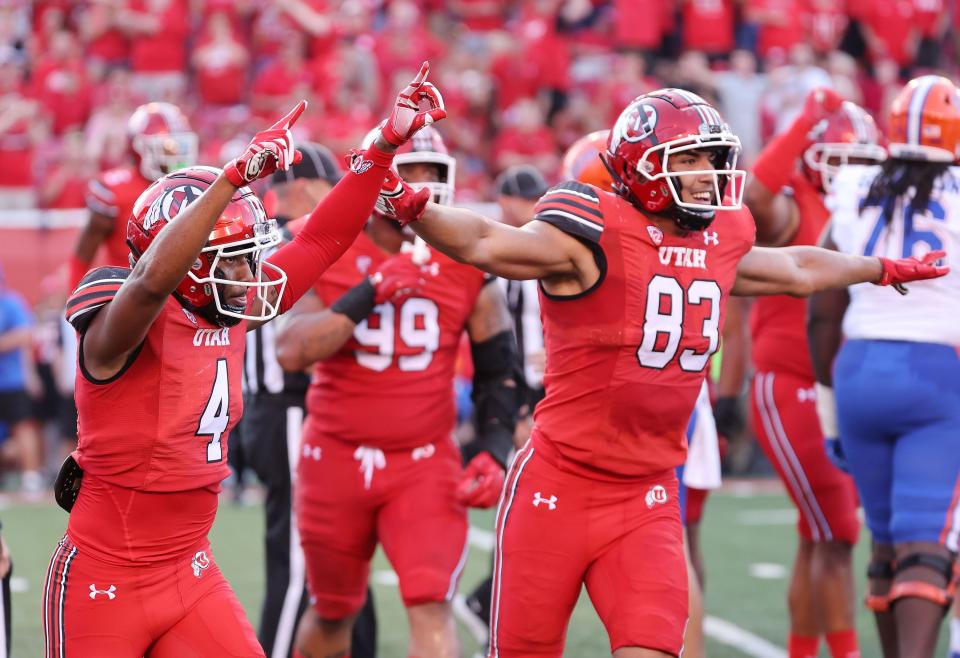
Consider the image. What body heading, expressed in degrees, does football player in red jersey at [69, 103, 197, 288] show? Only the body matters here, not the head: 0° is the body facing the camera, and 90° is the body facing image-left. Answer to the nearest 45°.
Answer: approximately 315°

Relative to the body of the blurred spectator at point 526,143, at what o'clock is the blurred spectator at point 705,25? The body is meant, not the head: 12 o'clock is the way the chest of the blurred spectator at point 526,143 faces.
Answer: the blurred spectator at point 705,25 is roughly at 8 o'clock from the blurred spectator at point 526,143.

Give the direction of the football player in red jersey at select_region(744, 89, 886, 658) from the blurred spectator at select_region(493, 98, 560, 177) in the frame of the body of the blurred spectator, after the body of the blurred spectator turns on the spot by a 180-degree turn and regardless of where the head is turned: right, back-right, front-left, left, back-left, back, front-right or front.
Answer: back

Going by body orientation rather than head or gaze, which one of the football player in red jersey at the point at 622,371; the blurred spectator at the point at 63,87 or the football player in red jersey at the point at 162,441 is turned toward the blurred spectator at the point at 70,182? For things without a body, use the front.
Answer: the blurred spectator at the point at 63,87

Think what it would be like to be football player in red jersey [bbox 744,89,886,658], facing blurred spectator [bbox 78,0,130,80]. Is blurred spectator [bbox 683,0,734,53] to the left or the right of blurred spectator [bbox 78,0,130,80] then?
right

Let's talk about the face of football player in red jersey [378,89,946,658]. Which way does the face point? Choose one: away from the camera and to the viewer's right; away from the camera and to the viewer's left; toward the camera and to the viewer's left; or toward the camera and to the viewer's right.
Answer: toward the camera and to the viewer's right

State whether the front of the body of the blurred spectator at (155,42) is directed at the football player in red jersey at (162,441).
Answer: yes

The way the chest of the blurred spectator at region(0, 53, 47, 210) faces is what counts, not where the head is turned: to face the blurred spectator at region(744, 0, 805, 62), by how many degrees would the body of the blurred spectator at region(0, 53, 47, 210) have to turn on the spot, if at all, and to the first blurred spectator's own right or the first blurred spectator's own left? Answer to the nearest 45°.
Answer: approximately 90° to the first blurred spectator's own left

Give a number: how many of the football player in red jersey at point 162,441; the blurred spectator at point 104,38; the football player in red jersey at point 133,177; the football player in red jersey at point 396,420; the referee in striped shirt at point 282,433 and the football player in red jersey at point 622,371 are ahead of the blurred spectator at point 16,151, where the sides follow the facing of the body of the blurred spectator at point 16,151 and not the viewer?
5

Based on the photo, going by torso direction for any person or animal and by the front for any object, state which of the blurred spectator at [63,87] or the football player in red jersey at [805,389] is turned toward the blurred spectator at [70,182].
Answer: the blurred spectator at [63,87]
